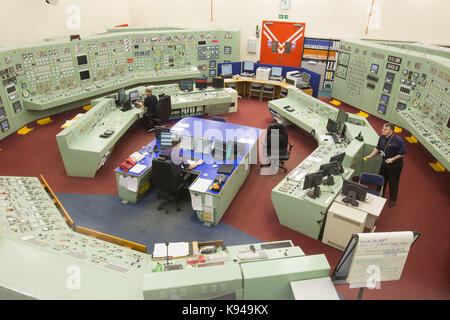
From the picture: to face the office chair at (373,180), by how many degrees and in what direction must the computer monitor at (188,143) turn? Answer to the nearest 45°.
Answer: approximately 45° to its left

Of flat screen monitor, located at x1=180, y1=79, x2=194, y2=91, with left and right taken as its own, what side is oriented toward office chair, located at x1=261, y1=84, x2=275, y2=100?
left

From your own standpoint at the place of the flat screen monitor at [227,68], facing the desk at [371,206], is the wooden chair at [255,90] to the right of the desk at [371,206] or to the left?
left

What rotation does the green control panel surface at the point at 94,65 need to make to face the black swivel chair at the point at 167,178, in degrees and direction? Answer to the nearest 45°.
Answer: approximately 45° to its right

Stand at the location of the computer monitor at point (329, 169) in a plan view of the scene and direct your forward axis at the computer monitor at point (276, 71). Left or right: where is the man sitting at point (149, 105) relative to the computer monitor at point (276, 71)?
left

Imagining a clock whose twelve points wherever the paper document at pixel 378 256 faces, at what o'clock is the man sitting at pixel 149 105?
The man sitting is roughly at 4 o'clock from the paper document.

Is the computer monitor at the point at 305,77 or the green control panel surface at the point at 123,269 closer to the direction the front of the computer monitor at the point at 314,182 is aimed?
the computer monitor

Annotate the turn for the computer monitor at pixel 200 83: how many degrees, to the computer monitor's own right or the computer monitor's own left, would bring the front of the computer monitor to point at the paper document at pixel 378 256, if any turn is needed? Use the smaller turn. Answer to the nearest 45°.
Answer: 0° — it already faces it

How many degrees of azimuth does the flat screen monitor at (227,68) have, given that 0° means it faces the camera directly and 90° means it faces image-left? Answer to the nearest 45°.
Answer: approximately 0°
